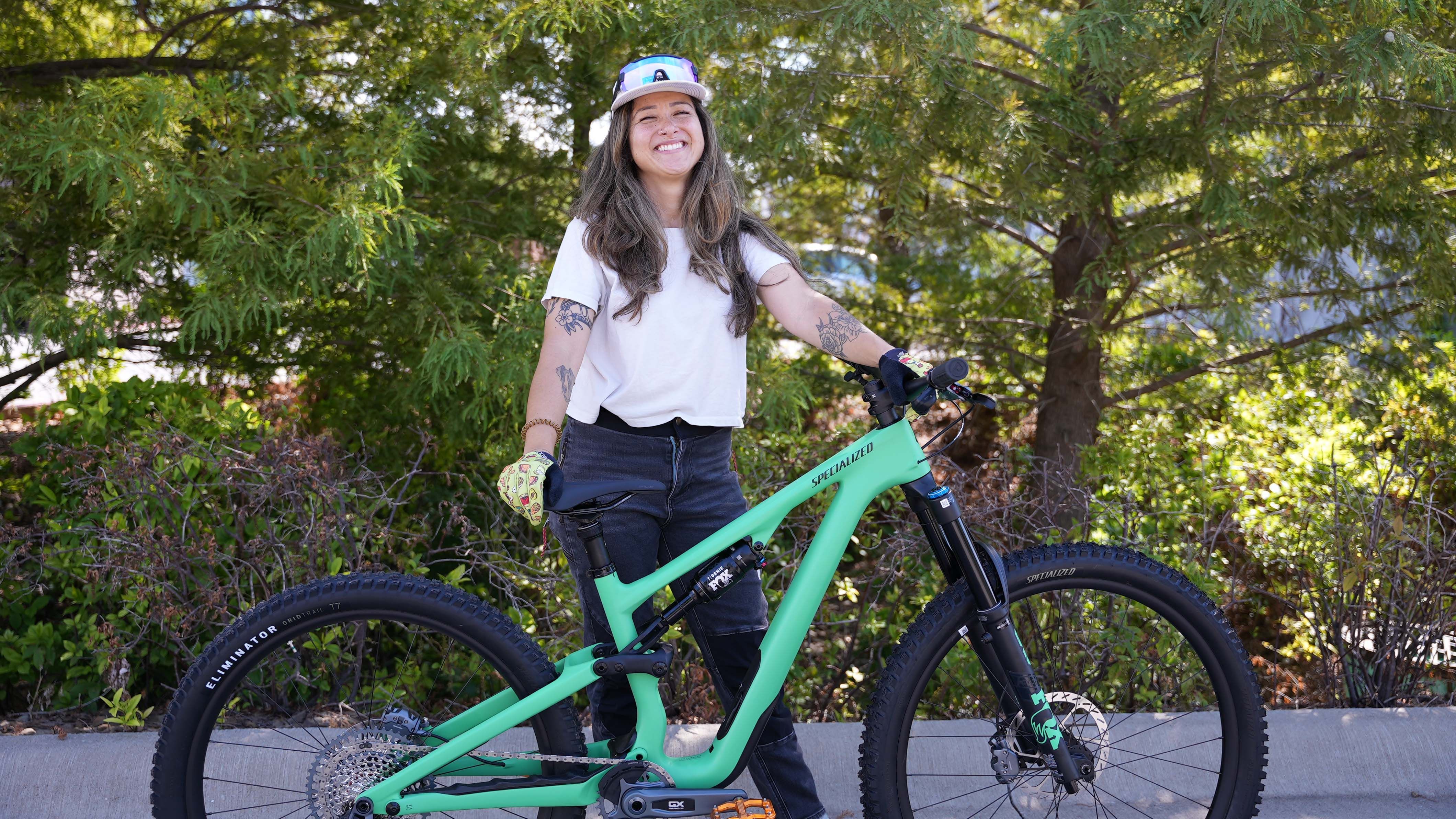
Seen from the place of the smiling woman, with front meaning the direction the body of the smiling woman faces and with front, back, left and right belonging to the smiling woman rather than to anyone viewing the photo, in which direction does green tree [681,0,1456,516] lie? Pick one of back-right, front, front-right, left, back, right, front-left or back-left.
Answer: back-left

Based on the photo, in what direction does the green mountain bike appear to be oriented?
to the viewer's right

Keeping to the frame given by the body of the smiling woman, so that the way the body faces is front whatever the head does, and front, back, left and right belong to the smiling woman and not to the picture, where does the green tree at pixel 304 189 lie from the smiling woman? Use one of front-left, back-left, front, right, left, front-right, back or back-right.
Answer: back-right
